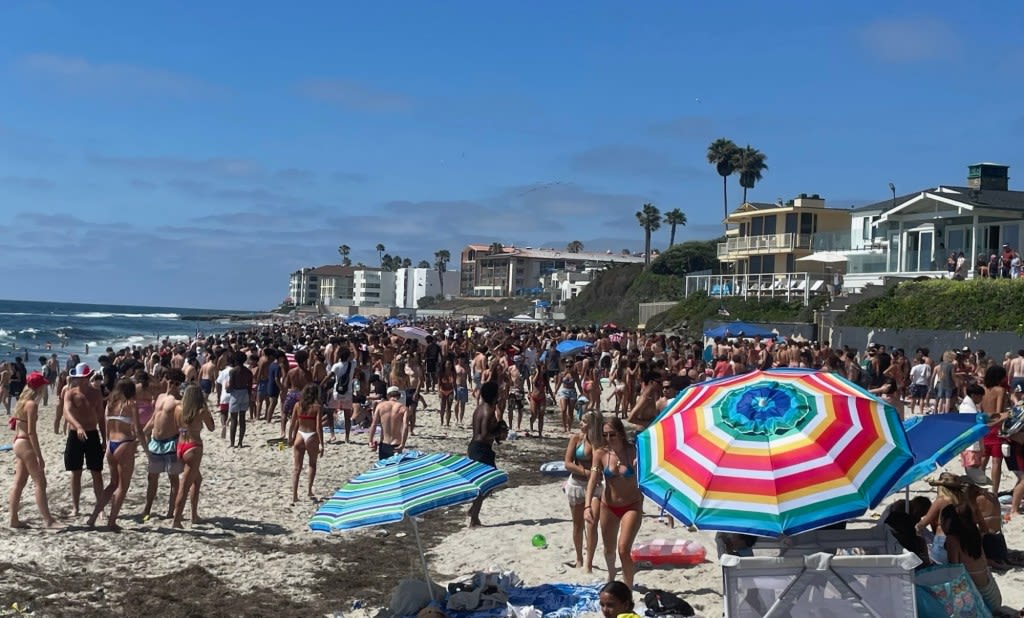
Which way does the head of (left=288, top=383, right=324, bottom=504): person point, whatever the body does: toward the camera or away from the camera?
away from the camera

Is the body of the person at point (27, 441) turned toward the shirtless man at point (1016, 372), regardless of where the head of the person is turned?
yes

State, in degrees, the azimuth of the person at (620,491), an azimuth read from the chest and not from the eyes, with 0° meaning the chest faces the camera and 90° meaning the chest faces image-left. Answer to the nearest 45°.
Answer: approximately 0°

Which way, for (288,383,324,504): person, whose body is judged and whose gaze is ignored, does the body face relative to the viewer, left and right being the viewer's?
facing away from the viewer

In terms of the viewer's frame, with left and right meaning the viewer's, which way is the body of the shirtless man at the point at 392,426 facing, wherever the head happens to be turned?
facing away from the viewer

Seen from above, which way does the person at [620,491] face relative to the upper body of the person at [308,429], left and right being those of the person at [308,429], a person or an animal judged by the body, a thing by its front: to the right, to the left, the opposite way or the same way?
the opposite way

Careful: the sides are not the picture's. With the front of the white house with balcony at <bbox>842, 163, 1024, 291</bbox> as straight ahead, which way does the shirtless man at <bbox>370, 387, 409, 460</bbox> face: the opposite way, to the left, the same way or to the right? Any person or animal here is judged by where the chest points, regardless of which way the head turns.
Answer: to the right

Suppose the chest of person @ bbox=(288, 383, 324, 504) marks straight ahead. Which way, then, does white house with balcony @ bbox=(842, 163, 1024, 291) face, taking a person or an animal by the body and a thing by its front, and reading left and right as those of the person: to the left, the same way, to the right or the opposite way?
to the left

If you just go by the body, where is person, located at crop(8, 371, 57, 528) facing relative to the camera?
to the viewer's right
